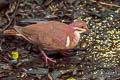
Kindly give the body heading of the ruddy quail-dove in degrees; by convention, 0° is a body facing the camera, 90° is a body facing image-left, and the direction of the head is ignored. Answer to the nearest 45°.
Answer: approximately 270°
